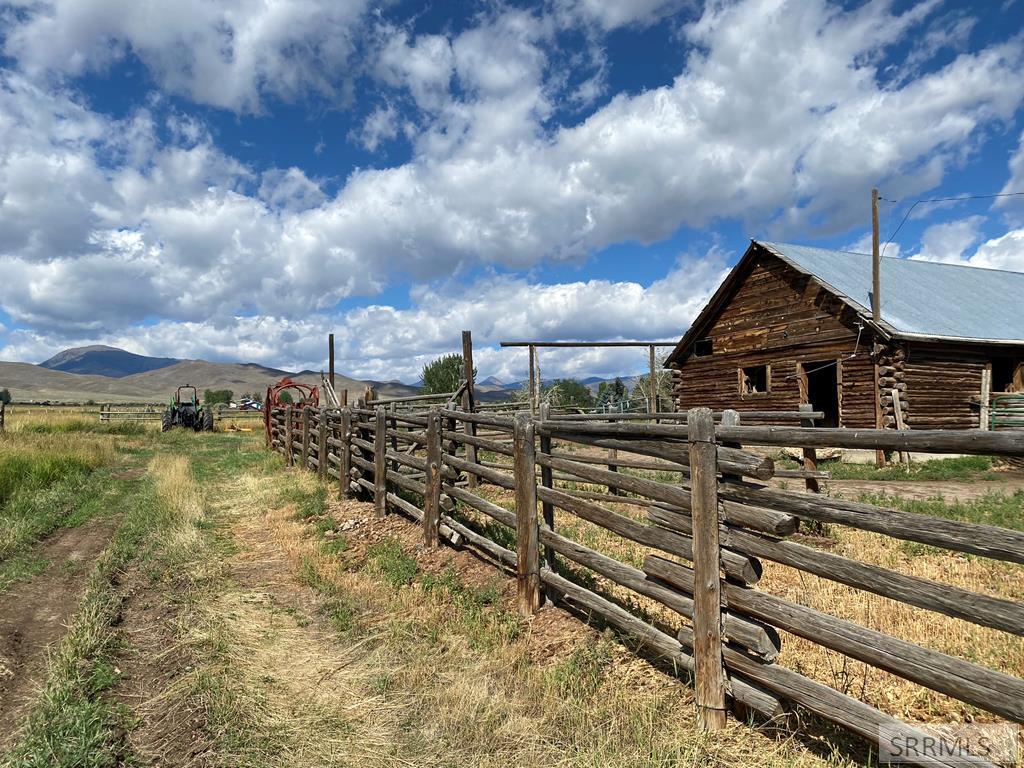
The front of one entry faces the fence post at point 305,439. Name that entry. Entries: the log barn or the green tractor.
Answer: the log barn

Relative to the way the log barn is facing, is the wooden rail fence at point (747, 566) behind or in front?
in front

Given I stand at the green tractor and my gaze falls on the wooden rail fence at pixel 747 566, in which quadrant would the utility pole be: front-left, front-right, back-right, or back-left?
front-left

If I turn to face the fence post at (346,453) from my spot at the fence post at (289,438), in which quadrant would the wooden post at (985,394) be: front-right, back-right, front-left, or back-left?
front-left

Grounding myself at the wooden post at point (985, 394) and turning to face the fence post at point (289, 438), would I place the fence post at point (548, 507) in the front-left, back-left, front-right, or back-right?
front-left

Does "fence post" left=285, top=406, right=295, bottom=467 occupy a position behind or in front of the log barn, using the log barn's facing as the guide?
in front

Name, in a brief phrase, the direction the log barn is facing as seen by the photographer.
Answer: facing the viewer and to the left of the viewer

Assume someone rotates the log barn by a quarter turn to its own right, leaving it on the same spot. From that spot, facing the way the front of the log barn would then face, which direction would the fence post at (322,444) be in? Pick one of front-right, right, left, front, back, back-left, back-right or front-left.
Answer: left
